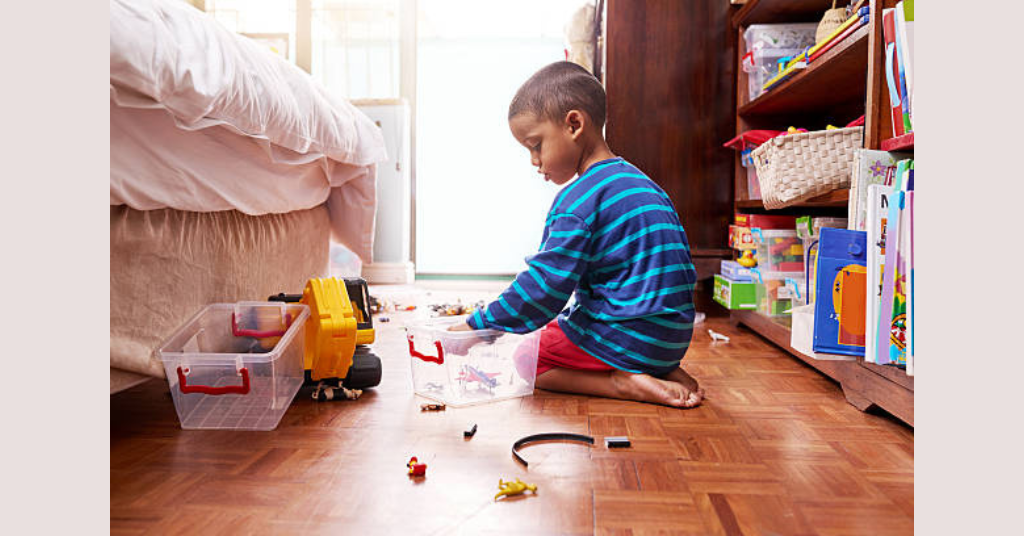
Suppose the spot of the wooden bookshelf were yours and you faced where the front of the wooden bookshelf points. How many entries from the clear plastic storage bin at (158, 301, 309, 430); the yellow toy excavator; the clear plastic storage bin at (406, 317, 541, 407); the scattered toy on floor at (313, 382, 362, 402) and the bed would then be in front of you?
5

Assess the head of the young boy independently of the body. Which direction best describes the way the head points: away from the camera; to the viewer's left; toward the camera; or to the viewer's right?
to the viewer's left

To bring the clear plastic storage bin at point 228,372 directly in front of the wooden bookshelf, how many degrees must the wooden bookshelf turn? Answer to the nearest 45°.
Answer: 0° — it already faces it

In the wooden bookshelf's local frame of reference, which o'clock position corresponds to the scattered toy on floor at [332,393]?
The scattered toy on floor is roughly at 12 o'clock from the wooden bookshelf.

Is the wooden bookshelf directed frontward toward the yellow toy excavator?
yes

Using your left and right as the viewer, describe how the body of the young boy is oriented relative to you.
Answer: facing to the left of the viewer

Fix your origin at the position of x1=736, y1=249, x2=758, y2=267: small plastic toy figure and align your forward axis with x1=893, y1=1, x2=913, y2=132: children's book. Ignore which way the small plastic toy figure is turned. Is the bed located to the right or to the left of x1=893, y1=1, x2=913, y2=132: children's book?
right

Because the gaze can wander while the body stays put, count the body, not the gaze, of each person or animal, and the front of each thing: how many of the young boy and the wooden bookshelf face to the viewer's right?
0
